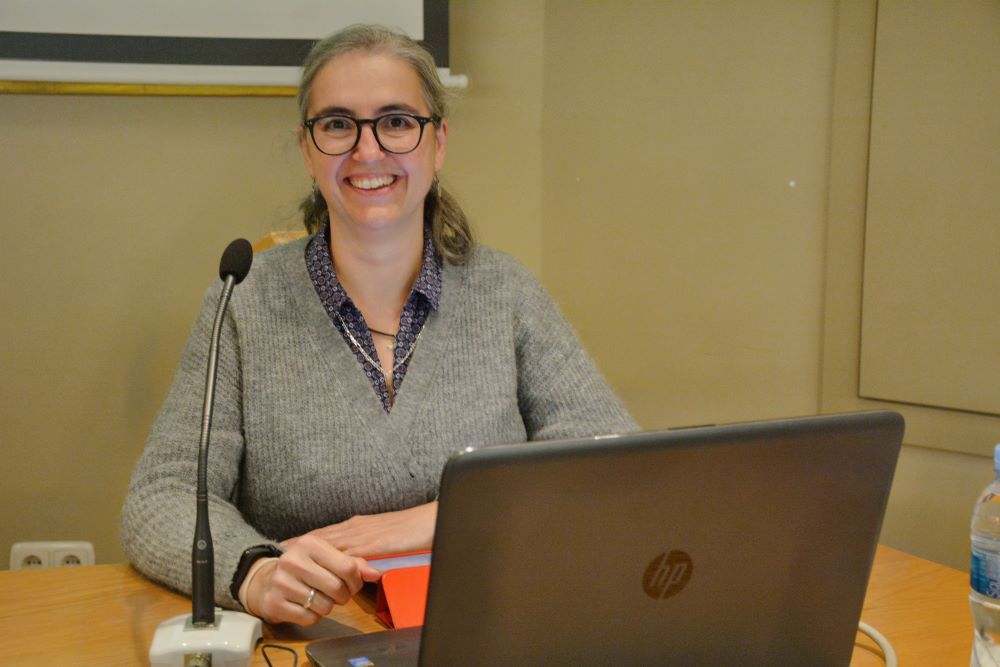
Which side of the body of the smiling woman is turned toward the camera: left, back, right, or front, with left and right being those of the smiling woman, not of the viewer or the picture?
front

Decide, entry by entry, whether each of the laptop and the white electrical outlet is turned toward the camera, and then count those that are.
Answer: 1

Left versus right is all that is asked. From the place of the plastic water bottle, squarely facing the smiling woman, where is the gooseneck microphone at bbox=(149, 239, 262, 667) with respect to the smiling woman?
left

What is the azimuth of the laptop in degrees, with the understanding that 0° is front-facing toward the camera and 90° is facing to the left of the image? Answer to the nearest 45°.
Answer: approximately 135°

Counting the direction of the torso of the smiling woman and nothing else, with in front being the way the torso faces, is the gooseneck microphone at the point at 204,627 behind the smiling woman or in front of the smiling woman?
in front

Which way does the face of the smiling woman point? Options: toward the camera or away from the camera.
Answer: toward the camera

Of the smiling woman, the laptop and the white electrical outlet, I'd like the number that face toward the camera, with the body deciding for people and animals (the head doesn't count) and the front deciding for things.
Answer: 2

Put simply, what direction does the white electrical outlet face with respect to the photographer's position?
facing the viewer

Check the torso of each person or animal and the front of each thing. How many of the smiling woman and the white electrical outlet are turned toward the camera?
2

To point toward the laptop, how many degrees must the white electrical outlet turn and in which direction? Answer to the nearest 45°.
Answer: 0° — it already faces it

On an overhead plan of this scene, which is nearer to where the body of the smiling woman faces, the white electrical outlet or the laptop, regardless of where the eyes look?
the laptop

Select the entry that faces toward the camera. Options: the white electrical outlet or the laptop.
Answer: the white electrical outlet

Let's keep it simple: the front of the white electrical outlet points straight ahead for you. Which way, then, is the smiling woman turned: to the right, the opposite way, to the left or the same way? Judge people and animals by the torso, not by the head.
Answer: the same way

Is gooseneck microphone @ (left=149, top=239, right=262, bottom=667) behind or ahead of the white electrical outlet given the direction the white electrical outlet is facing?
ahead

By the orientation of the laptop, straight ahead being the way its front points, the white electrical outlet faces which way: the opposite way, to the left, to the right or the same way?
the opposite way

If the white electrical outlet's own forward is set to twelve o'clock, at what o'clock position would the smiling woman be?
The smiling woman is roughly at 11 o'clock from the white electrical outlet.
